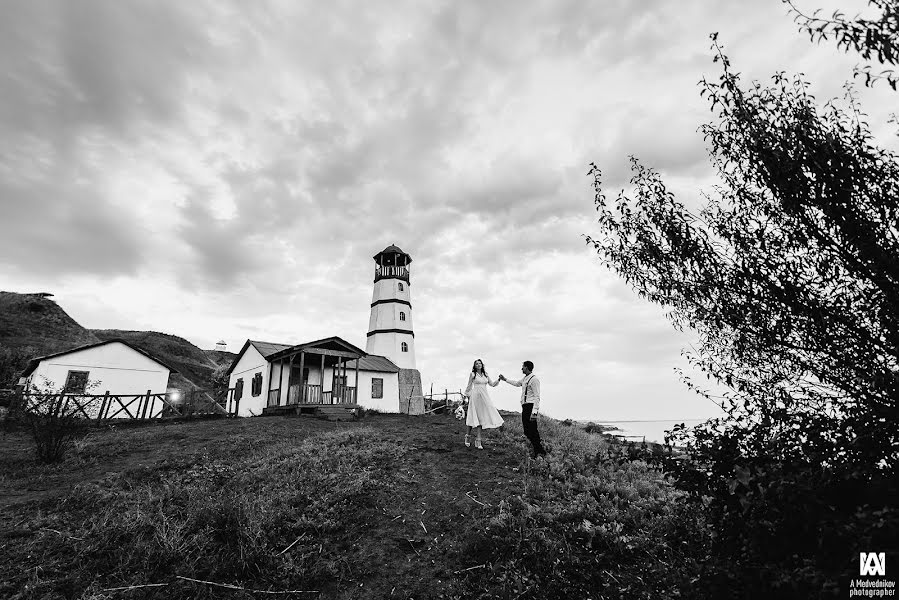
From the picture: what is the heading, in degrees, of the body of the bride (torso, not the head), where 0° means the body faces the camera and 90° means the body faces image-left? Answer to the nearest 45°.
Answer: approximately 315°

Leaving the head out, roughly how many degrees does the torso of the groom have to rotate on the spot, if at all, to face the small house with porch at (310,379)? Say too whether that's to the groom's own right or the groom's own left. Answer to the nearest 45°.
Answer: approximately 45° to the groom's own right

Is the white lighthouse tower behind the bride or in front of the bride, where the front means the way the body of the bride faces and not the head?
behind

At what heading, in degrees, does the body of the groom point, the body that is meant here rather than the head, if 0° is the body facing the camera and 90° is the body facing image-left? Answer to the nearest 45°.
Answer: approximately 90°

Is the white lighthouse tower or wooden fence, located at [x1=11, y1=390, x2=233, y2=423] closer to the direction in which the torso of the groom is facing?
the wooden fence

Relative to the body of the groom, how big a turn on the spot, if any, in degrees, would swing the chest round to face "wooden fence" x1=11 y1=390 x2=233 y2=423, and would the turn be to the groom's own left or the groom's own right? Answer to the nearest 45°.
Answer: approximately 45° to the groom's own right

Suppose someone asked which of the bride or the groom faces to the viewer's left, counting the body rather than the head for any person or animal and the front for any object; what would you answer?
the groom

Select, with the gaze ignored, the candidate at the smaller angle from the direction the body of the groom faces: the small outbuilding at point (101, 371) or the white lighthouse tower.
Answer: the small outbuilding

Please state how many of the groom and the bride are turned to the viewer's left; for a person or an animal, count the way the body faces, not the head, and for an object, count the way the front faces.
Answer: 1
